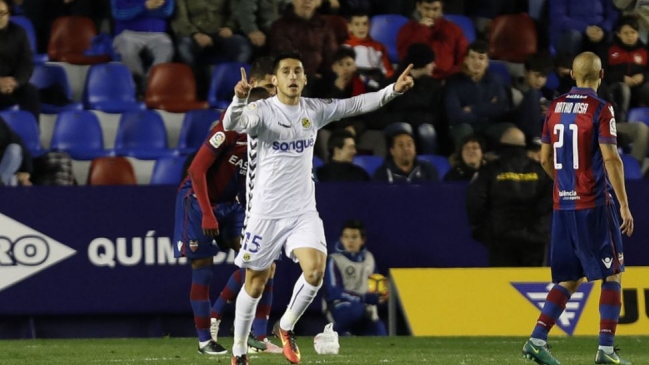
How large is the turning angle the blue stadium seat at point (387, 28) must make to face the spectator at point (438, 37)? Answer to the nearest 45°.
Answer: approximately 45° to its left

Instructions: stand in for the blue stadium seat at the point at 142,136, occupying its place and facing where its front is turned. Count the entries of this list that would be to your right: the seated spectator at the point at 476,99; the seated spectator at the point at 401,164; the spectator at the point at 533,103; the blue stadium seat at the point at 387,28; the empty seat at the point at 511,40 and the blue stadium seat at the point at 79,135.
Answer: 1

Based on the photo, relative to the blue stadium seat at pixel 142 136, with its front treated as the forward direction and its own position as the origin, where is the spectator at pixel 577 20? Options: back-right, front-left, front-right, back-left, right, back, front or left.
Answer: left

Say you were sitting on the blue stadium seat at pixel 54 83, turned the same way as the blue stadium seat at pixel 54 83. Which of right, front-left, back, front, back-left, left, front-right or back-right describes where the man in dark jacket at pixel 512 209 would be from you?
front

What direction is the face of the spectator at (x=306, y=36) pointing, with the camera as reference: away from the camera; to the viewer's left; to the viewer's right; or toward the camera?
toward the camera

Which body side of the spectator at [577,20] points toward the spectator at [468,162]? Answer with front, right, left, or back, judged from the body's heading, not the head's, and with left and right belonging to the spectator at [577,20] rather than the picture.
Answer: front

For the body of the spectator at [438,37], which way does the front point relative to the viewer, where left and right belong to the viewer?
facing the viewer

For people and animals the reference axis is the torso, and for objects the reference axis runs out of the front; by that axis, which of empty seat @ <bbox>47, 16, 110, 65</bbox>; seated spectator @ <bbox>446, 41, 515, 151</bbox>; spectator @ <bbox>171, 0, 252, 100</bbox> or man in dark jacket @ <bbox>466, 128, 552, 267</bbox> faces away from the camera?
the man in dark jacket

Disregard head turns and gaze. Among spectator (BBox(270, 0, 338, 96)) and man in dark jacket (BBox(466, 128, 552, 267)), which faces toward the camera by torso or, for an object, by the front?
the spectator

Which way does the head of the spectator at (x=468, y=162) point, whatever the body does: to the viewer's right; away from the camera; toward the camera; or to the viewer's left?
toward the camera

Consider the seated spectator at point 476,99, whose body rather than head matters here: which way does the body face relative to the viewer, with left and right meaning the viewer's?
facing the viewer

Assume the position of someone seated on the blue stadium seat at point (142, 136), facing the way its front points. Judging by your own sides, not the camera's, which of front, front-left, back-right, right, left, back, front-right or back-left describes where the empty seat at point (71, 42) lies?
back-right

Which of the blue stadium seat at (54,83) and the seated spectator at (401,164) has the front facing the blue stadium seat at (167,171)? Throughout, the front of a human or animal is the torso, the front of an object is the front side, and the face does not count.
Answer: the blue stadium seat at (54,83)

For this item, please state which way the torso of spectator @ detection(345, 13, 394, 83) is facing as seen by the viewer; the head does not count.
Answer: toward the camera

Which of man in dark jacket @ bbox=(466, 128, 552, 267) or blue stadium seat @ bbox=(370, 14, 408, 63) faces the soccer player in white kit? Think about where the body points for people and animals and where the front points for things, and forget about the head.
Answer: the blue stadium seat

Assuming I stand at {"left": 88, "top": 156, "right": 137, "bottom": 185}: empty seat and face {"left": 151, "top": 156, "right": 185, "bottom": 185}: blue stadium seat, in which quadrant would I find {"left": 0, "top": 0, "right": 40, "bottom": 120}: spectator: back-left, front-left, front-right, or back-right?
back-left

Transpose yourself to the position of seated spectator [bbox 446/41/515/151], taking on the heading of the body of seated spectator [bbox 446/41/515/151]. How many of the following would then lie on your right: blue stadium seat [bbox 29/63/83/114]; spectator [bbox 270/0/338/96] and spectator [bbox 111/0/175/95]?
3

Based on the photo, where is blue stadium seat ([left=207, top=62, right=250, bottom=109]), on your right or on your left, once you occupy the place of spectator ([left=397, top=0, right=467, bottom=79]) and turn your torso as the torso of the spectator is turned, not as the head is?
on your right

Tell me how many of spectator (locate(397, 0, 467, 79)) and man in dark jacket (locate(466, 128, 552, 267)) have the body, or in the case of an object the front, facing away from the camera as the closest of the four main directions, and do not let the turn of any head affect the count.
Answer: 1

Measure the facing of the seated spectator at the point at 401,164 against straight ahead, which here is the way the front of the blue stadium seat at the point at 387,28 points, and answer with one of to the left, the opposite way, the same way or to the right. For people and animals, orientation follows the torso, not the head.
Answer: the same way

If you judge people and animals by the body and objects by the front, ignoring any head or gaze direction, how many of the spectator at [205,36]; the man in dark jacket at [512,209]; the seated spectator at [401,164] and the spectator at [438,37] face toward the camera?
3
